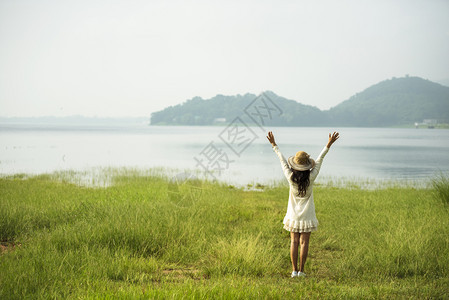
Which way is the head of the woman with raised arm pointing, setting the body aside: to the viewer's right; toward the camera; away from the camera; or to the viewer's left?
away from the camera

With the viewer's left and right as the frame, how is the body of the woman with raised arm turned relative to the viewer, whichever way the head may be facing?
facing away from the viewer
